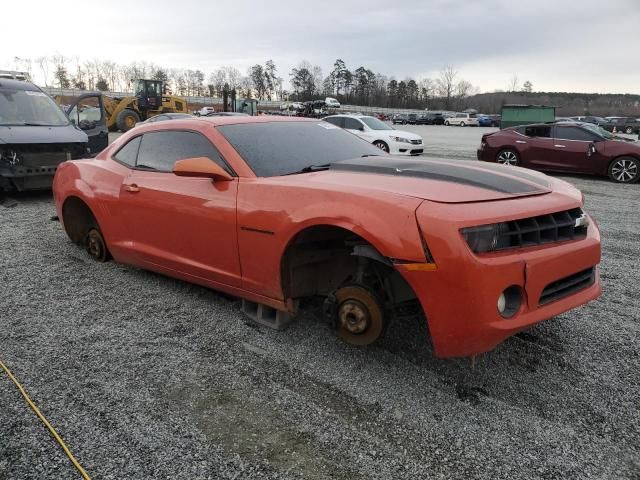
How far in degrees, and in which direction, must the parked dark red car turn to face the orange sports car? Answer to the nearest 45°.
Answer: approximately 90° to its right

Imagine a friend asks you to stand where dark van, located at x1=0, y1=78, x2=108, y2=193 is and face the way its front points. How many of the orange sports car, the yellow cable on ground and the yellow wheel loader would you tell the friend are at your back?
1

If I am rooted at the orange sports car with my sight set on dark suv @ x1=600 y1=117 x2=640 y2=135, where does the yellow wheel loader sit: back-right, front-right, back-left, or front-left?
front-left

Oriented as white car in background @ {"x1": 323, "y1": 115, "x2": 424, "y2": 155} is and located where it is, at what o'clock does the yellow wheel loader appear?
The yellow wheel loader is roughly at 6 o'clock from the white car in background.

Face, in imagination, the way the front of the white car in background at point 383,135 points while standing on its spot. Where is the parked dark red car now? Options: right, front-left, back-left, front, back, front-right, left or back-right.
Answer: front

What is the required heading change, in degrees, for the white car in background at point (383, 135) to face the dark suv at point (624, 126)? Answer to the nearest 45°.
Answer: approximately 90° to its left

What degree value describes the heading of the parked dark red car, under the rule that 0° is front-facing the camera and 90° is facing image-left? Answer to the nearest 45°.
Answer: approximately 270°

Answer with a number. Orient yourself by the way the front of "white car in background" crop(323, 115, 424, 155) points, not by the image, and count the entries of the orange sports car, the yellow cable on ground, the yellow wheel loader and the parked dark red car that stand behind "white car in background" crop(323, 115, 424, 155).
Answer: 1

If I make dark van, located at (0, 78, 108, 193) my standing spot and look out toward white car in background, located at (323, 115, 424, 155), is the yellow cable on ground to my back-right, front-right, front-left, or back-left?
back-right

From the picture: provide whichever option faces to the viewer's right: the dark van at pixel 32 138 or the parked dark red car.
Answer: the parked dark red car

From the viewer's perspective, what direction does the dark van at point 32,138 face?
toward the camera

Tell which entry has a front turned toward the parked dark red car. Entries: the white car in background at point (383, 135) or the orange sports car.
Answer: the white car in background

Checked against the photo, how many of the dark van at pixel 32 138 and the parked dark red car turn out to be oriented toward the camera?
1

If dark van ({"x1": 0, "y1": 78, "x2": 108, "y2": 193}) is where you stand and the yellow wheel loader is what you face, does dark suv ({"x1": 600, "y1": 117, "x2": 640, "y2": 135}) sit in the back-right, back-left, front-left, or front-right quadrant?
front-right
